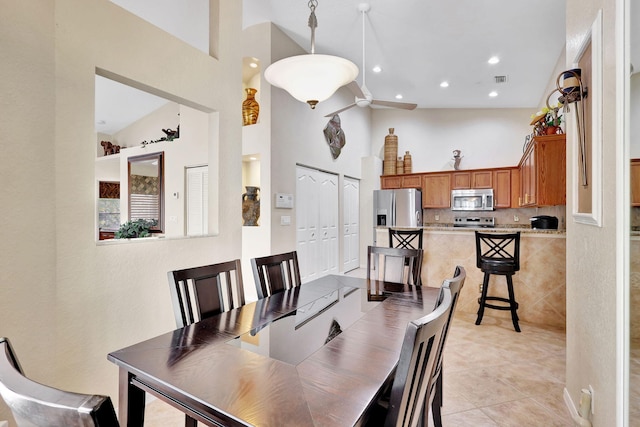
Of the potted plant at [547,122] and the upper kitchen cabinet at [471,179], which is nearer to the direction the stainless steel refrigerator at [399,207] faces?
the potted plant

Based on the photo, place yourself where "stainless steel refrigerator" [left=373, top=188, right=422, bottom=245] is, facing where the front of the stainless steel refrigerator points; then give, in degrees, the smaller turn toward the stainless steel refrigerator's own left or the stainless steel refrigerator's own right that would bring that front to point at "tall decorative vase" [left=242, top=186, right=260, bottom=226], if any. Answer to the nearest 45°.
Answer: approximately 45° to the stainless steel refrigerator's own right

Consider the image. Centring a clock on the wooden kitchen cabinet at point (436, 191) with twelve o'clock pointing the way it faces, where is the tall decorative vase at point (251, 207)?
The tall decorative vase is roughly at 1 o'clock from the wooden kitchen cabinet.

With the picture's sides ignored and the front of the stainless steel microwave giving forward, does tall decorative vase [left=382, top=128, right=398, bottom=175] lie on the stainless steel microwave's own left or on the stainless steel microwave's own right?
on the stainless steel microwave's own right

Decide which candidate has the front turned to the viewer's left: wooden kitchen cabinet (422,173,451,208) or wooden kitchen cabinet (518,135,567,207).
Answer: wooden kitchen cabinet (518,135,567,207)

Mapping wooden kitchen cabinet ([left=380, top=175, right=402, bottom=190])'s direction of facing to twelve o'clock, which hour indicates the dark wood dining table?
The dark wood dining table is roughly at 12 o'clock from the wooden kitchen cabinet.

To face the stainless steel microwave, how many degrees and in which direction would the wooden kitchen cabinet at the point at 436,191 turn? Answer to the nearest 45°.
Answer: approximately 90° to its left

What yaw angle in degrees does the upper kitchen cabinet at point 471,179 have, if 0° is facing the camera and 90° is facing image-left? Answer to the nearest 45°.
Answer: approximately 0°

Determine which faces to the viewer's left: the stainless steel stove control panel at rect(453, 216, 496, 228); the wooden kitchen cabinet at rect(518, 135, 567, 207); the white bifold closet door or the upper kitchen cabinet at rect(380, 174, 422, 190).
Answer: the wooden kitchen cabinet

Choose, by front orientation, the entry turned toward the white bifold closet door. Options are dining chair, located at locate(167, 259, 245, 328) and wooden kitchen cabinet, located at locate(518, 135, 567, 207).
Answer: the wooden kitchen cabinet

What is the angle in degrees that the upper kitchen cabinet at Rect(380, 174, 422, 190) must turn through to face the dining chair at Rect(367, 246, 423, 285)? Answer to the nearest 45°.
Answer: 0° — it already faces it

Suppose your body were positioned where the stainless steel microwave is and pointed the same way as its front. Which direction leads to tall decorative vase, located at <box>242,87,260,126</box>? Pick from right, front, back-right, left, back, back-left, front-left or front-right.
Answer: front-right

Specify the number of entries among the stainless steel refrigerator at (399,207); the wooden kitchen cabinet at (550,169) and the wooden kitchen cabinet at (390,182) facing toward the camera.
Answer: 2

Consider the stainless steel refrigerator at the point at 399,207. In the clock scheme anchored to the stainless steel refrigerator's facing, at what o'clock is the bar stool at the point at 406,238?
The bar stool is roughly at 12 o'clock from the stainless steel refrigerator.

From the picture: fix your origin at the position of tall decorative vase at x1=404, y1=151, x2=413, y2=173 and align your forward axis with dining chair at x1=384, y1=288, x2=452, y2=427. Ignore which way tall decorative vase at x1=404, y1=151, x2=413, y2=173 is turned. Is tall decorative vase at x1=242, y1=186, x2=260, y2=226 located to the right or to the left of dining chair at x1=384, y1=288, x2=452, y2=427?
right
